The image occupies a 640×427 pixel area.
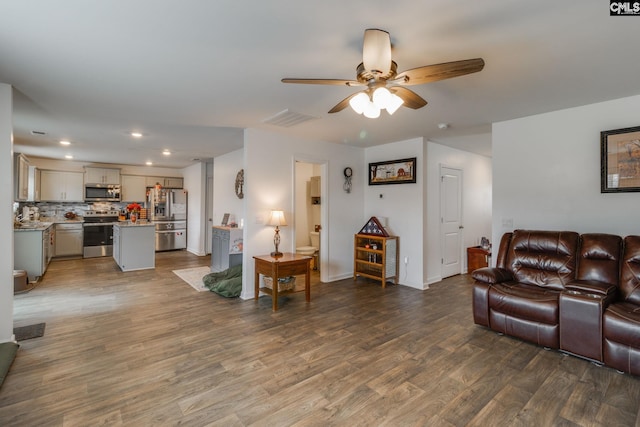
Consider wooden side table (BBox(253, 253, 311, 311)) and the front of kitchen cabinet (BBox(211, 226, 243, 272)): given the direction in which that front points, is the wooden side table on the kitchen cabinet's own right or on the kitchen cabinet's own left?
on the kitchen cabinet's own left

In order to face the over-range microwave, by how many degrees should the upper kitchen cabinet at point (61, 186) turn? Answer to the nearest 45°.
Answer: approximately 90° to its left

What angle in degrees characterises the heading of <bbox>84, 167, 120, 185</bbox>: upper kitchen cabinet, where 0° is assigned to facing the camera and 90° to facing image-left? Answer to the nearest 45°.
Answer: approximately 0°

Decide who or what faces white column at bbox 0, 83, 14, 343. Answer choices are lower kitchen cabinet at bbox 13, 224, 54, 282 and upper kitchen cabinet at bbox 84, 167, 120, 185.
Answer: the upper kitchen cabinet

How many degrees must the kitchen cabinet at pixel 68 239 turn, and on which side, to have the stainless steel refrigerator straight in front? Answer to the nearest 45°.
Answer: approximately 90° to its left

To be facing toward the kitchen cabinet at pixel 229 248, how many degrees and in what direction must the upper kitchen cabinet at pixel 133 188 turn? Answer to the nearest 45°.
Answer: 0° — it already faces it

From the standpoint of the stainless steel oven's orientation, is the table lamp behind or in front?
in front

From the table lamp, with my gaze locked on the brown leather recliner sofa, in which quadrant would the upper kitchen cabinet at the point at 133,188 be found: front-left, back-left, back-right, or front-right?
back-left

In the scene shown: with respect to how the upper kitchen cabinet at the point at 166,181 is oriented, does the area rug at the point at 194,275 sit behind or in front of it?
in front

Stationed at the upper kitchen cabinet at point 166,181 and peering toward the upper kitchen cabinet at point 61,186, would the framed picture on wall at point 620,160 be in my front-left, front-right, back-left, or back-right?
back-left

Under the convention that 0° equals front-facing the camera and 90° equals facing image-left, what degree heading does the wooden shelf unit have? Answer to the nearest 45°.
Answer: approximately 45°

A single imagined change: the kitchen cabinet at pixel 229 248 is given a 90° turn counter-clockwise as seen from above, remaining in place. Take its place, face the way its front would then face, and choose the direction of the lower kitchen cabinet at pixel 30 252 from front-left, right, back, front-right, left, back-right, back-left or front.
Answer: back-right

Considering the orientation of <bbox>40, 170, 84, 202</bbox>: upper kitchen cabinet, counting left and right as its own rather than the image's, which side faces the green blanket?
front

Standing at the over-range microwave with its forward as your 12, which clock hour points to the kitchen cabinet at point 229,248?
The kitchen cabinet is roughly at 11 o'clock from the over-range microwave.
